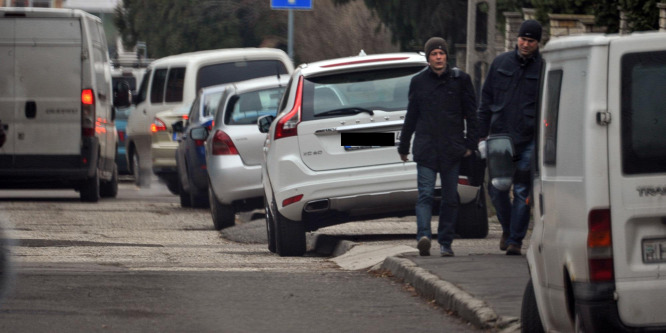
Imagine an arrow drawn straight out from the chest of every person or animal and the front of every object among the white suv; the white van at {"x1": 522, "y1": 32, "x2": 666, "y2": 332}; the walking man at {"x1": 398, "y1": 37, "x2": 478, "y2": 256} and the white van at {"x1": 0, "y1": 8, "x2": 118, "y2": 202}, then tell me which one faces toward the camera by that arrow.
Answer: the walking man

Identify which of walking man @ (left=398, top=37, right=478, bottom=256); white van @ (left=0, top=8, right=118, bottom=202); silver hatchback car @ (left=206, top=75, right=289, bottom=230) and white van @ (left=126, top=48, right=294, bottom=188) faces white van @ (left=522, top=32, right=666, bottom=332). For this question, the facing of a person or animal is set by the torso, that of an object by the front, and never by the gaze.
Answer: the walking man

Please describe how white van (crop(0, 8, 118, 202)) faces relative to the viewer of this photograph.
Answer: facing away from the viewer

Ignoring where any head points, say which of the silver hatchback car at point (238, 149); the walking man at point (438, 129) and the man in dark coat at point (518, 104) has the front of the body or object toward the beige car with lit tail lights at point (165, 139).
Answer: the silver hatchback car

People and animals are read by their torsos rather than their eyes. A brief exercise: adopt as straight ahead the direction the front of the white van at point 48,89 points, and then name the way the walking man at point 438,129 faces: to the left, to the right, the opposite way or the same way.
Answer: the opposite way

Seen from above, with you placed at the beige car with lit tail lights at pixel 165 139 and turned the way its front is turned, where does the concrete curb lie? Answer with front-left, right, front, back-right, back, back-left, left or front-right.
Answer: back

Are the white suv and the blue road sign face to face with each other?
yes

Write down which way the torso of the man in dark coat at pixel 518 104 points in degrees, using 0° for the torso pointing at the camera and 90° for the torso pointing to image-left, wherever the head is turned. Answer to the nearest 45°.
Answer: approximately 0°

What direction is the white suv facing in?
away from the camera

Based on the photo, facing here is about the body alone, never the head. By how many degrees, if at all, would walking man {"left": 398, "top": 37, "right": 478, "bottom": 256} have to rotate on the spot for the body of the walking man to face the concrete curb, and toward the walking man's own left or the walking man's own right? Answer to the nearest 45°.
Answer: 0° — they already face it

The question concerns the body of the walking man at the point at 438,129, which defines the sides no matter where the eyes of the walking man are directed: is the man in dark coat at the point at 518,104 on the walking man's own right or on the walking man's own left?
on the walking man's own left

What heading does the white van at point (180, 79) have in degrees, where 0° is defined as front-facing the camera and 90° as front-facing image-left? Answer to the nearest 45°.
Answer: approximately 135°

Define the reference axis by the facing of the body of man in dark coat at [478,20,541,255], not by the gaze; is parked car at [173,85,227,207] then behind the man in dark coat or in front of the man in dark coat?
behind
